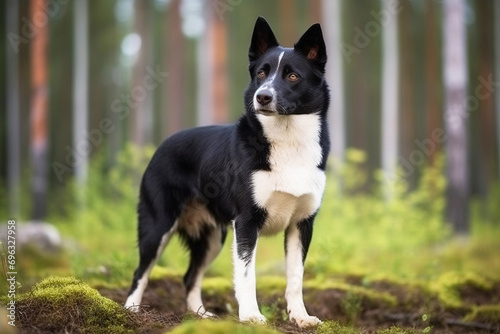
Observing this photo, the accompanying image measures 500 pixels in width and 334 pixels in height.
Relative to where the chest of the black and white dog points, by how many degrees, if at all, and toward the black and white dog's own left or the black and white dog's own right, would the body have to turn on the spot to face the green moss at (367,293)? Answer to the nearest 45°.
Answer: approximately 90° to the black and white dog's own left

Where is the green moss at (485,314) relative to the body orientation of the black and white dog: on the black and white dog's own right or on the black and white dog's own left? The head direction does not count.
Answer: on the black and white dog's own left

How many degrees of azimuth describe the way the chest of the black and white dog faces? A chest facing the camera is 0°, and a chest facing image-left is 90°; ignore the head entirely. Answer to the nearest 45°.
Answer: approximately 315°

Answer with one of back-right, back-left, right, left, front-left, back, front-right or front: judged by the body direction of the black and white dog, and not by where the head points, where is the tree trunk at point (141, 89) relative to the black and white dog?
back-left

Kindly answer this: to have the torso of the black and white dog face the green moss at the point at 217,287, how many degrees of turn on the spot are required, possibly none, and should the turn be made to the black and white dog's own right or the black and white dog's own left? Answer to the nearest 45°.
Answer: approximately 135° to the black and white dog's own left

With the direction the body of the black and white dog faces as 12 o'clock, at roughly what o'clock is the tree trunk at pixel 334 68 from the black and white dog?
The tree trunk is roughly at 8 o'clock from the black and white dog.

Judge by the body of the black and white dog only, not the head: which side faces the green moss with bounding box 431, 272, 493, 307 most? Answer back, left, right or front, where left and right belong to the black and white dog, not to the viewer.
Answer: left

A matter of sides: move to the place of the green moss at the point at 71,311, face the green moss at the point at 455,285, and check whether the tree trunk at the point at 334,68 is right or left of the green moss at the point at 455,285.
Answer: left

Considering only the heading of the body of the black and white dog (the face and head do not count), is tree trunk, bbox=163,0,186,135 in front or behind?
behind
